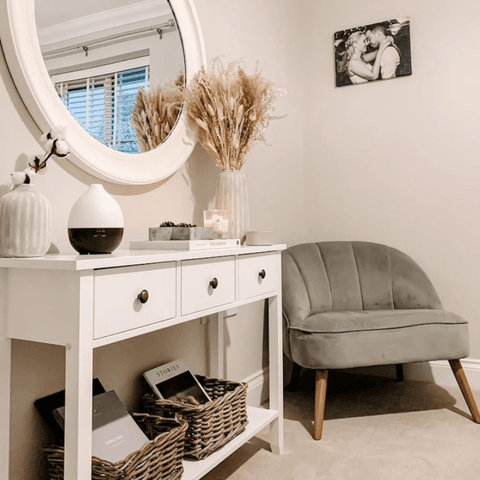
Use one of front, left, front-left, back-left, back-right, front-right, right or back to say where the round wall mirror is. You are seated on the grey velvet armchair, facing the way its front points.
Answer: right

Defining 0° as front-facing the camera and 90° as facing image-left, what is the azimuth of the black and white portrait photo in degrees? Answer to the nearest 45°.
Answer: approximately 45°

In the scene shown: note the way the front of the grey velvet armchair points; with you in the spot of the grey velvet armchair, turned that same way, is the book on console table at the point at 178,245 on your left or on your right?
on your right

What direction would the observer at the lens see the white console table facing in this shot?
facing the viewer and to the right of the viewer

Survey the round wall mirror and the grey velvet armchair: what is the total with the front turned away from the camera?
0

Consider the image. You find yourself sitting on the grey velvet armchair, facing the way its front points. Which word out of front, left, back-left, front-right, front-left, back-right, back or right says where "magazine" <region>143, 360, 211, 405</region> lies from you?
right

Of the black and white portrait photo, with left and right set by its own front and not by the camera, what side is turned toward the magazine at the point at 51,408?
front
